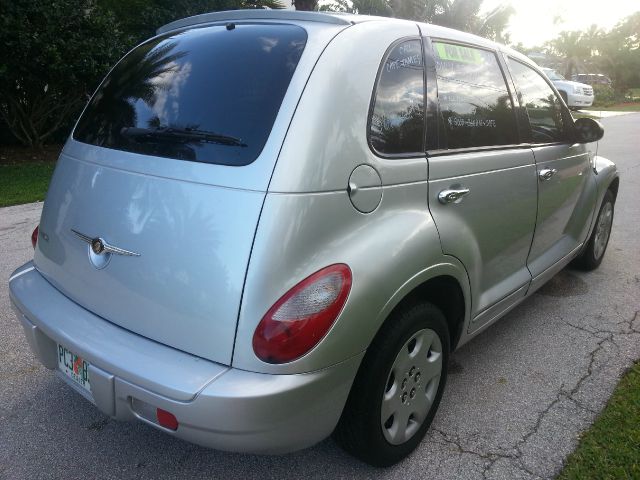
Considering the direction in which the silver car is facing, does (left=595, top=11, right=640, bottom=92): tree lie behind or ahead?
ahead

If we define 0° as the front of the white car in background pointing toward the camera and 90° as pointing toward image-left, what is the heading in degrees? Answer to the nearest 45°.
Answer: approximately 315°

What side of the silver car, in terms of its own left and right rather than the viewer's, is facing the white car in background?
front

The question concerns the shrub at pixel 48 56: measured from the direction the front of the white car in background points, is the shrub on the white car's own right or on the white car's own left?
on the white car's own right

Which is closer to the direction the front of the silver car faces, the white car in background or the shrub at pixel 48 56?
the white car in background

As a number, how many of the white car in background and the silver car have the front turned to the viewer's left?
0

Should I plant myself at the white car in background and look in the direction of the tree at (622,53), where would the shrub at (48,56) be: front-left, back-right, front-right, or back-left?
back-left

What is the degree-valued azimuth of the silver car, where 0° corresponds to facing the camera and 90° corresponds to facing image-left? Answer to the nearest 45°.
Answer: approximately 225°

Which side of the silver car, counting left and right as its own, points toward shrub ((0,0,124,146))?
left

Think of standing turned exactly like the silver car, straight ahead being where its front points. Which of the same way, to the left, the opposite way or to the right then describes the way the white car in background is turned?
to the right

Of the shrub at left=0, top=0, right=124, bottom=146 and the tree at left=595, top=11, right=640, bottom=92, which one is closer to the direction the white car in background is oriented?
the shrub

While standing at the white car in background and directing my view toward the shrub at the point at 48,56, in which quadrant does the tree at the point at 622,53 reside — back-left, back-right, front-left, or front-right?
back-right

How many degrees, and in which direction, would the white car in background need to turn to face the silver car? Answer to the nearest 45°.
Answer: approximately 45° to its right

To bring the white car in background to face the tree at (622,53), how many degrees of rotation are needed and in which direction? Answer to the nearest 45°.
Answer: approximately 135° to its left
